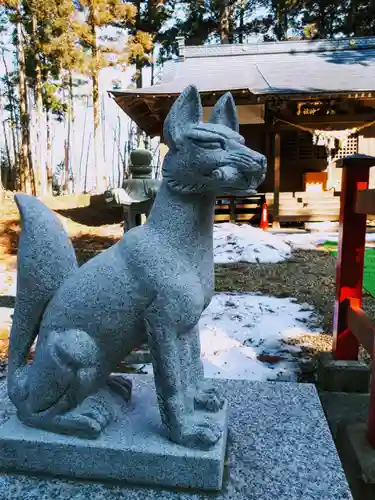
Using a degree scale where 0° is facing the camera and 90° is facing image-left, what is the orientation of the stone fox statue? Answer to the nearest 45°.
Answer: approximately 270°

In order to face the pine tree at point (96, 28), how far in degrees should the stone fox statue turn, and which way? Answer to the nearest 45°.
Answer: approximately 90° to its left

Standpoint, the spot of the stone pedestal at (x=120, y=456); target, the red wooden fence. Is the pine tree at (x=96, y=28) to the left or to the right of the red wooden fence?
left

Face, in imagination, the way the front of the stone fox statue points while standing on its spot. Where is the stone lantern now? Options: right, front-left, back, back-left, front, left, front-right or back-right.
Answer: left

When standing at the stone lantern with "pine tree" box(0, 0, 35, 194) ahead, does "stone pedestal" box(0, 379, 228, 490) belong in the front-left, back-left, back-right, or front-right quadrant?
back-left

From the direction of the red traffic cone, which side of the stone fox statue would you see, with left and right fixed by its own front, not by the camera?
left

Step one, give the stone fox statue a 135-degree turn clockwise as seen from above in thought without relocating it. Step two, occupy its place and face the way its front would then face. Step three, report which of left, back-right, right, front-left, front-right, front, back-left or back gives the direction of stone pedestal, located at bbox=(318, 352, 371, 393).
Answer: back

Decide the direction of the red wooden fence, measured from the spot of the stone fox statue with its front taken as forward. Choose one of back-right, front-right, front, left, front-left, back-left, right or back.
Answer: front-left
